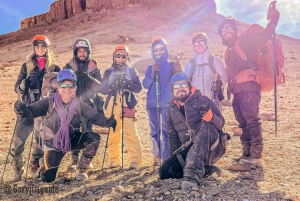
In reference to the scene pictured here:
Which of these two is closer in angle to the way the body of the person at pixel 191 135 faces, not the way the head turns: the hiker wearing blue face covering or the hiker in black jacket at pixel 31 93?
the hiker in black jacket

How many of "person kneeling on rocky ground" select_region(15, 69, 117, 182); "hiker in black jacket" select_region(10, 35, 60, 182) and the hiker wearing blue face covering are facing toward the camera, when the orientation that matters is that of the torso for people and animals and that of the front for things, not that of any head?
3

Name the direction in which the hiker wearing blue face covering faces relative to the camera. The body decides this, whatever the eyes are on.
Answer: toward the camera

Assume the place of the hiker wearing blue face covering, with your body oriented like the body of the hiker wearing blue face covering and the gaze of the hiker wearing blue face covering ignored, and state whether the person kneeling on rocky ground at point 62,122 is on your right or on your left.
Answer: on your right

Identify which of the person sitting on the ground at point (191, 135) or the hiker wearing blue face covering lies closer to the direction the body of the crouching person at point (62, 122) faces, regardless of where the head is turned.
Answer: the person sitting on the ground

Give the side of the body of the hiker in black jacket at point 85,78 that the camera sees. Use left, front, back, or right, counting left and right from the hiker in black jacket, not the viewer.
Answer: front

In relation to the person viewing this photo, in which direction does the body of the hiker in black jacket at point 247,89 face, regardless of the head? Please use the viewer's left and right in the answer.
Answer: facing the viewer and to the left of the viewer
